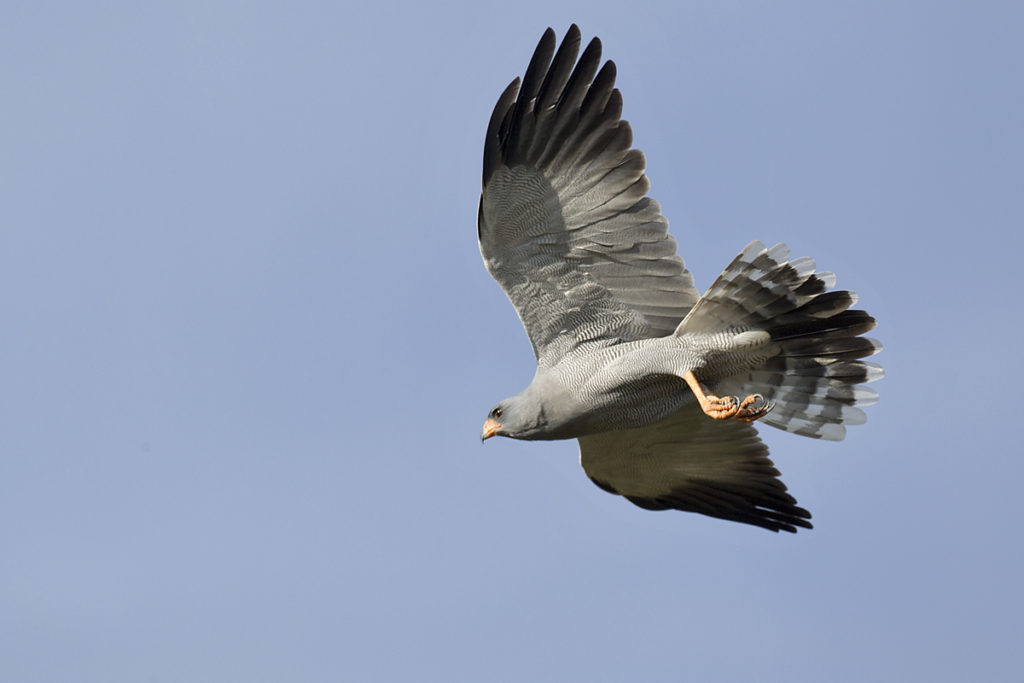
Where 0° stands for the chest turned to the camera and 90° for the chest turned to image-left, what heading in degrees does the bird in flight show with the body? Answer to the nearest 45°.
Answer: approximately 90°
